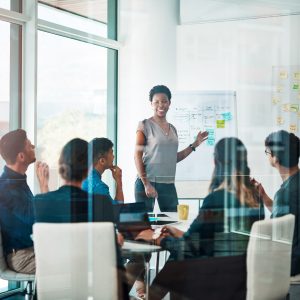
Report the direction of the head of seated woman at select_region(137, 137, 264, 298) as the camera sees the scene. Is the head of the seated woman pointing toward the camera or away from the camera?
away from the camera

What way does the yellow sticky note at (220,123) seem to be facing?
toward the camera

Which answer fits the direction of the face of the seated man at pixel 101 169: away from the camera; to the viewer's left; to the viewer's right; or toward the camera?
to the viewer's right

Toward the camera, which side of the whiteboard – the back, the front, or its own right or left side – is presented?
front

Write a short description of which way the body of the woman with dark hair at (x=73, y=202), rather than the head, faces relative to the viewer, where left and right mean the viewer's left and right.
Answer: facing away from the viewer

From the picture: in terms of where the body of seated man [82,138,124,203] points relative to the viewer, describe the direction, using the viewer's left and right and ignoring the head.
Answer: facing to the right of the viewer

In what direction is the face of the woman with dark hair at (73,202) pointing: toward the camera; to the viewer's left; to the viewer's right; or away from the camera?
away from the camera

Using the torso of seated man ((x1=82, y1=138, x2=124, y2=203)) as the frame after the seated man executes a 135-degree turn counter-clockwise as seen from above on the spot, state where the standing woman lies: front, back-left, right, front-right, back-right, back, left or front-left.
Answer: right

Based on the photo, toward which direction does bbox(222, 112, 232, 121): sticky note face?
toward the camera

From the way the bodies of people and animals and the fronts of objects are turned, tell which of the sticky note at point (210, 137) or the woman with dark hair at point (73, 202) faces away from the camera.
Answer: the woman with dark hair

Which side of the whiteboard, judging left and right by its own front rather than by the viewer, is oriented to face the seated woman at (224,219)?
front

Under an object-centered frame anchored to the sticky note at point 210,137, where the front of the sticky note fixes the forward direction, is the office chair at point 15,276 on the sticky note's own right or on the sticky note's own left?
on the sticky note's own right

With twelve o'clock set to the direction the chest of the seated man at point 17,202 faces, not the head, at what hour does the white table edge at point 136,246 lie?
The white table edge is roughly at 1 o'clock from the seated man.

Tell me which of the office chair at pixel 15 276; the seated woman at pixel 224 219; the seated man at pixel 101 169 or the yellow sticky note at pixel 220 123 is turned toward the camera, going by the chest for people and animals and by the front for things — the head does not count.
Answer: the yellow sticky note

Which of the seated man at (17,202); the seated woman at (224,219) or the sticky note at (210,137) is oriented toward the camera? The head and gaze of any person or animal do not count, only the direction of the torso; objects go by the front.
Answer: the sticky note

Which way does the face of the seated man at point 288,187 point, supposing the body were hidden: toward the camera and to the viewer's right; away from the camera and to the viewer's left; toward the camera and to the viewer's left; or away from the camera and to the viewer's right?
away from the camera and to the viewer's left
